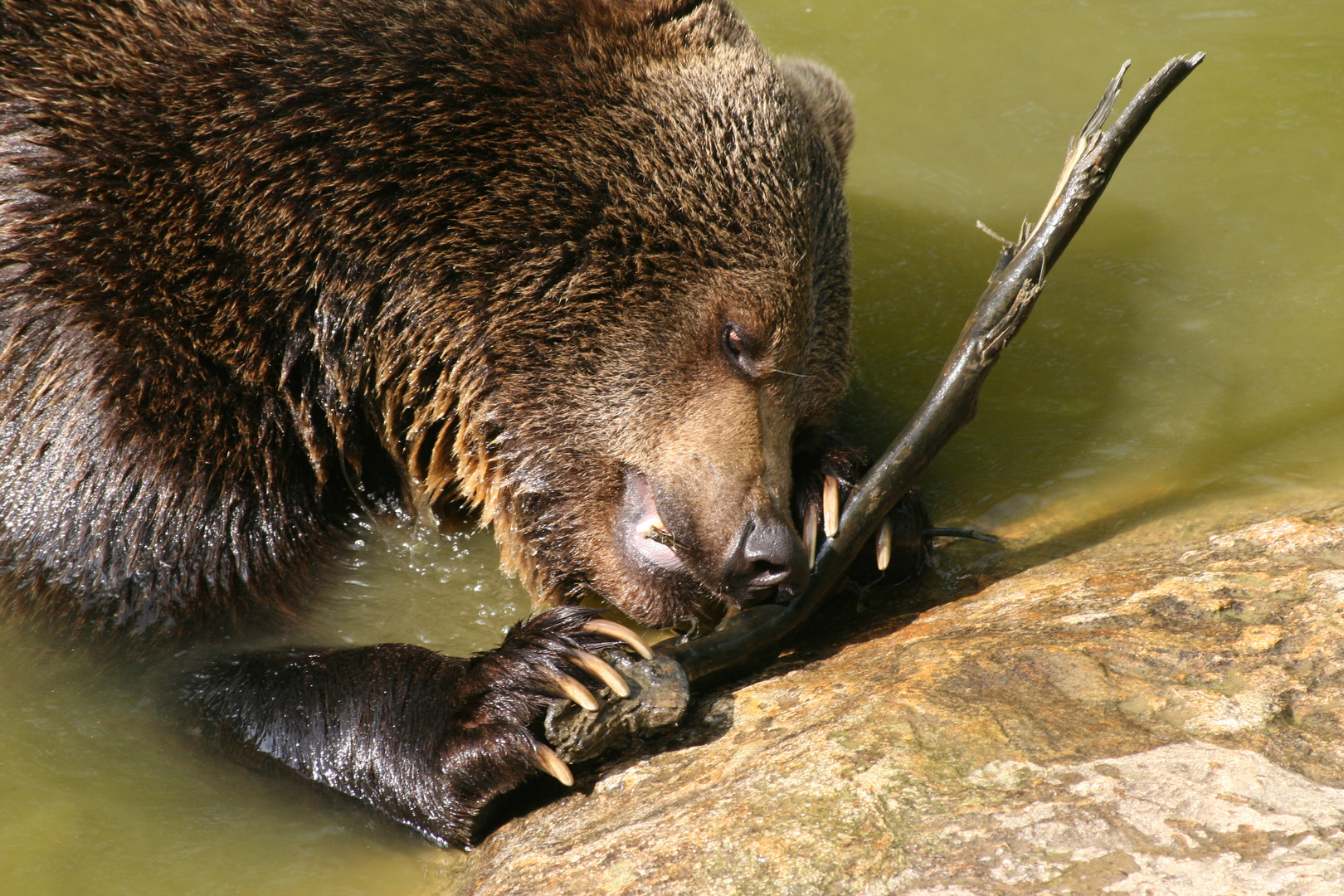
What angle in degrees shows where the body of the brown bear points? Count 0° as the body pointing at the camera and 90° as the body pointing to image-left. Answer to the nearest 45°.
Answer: approximately 315°

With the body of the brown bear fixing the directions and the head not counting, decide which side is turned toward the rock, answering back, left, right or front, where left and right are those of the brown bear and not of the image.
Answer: front
